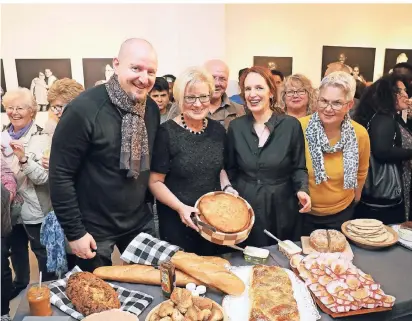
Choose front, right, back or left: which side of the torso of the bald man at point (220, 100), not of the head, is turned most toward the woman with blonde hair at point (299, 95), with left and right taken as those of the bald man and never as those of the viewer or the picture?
left

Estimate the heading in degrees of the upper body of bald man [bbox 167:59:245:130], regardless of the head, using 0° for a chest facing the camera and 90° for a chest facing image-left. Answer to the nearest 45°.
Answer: approximately 0°

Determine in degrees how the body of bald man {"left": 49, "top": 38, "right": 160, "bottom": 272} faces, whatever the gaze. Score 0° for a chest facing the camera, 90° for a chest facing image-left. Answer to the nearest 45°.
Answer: approximately 315°

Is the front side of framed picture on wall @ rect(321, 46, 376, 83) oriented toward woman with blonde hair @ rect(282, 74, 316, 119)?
yes

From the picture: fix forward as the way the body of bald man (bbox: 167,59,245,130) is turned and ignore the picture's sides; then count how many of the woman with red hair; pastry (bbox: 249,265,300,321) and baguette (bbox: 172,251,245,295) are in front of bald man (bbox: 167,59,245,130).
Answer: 3

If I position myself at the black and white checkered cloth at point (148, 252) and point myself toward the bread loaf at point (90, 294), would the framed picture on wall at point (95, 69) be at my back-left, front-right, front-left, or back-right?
back-right
